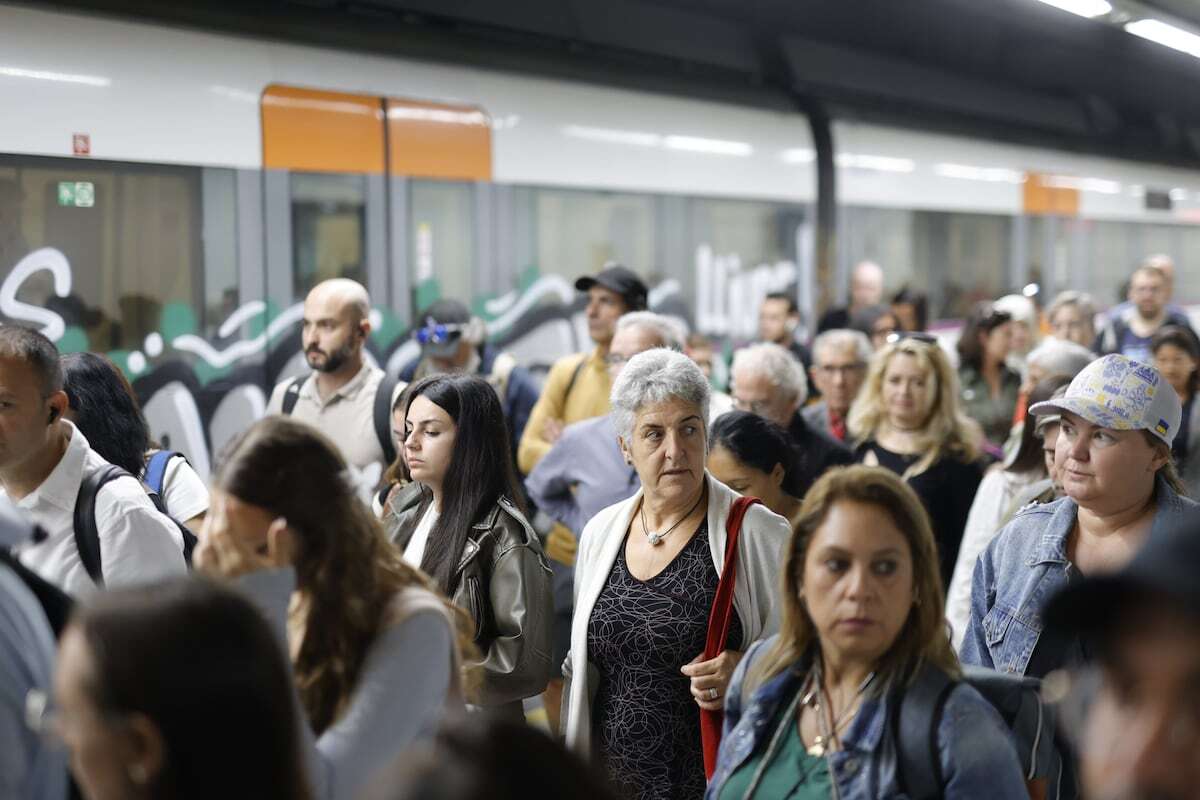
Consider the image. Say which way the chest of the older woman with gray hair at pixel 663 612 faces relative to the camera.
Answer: toward the camera

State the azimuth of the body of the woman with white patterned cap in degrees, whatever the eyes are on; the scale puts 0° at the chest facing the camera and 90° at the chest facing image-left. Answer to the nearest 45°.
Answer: approximately 45°

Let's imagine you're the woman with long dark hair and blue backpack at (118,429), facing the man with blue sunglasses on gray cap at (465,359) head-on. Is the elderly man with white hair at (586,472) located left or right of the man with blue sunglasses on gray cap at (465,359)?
right

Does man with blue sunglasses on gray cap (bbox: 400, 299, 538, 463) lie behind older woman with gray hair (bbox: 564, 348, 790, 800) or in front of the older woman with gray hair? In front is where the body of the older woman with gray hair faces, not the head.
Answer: behind

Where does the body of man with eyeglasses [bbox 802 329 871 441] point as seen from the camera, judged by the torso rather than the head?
toward the camera

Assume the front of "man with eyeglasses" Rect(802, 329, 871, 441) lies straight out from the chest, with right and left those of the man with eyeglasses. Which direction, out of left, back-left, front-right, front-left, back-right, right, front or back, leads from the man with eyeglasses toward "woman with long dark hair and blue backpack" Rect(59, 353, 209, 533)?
front-right

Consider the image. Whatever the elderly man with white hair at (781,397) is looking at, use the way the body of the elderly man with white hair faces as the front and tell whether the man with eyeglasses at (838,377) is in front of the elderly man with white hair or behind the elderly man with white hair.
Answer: behind

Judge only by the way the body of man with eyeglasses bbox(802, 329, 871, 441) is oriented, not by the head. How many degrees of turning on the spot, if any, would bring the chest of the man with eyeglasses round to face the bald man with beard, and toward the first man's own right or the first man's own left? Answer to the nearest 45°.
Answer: approximately 45° to the first man's own right

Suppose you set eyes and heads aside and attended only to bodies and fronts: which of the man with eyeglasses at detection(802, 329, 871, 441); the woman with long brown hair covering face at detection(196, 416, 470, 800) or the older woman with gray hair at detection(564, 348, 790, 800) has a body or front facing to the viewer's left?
the woman with long brown hair covering face

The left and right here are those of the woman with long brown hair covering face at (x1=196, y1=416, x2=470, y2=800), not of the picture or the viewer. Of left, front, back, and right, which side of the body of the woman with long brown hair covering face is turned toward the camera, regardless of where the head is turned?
left

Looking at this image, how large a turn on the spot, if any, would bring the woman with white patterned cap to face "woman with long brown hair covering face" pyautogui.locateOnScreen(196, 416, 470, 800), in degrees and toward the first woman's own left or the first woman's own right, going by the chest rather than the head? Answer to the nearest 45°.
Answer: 0° — they already face them

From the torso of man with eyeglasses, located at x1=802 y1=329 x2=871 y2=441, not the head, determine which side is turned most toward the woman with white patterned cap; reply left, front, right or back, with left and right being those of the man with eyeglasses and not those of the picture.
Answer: front

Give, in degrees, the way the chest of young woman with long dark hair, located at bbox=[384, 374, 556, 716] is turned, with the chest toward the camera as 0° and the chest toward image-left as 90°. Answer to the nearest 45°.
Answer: approximately 45°

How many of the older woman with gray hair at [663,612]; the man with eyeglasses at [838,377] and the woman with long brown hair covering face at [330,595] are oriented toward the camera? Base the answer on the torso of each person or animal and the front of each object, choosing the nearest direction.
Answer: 2
